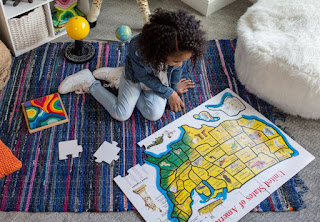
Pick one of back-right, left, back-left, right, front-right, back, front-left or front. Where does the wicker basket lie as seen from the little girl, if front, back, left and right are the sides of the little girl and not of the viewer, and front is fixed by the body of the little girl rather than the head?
back

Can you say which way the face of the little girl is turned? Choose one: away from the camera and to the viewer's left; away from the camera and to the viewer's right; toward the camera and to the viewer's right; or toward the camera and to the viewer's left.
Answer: toward the camera and to the viewer's right

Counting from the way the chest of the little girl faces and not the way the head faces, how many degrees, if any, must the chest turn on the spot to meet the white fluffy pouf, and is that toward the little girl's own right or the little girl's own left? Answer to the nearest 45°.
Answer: approximately 45° to the little girl's own left

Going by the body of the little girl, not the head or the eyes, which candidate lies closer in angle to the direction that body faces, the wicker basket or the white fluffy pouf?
the white fluffy pouf

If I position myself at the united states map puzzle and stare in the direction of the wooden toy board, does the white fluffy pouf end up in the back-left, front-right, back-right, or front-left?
back-right

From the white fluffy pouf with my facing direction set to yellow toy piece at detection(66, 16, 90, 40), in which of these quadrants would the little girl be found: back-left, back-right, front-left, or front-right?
front-left

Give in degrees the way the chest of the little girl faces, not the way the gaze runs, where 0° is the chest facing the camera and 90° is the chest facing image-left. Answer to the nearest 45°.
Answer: approximately 315°
